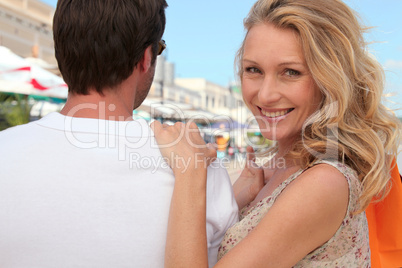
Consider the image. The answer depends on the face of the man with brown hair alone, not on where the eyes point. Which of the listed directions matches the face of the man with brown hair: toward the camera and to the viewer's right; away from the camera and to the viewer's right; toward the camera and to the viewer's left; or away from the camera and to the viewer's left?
away from the camera and to the viewer's right

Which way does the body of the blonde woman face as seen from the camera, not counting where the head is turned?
to the viewer's left

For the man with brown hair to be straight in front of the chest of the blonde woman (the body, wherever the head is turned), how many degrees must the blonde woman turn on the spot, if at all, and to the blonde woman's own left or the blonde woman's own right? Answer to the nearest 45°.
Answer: approximately 45° to the blonde woman's own left

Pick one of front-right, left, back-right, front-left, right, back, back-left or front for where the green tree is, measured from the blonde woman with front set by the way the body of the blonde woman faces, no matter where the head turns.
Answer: front-right
